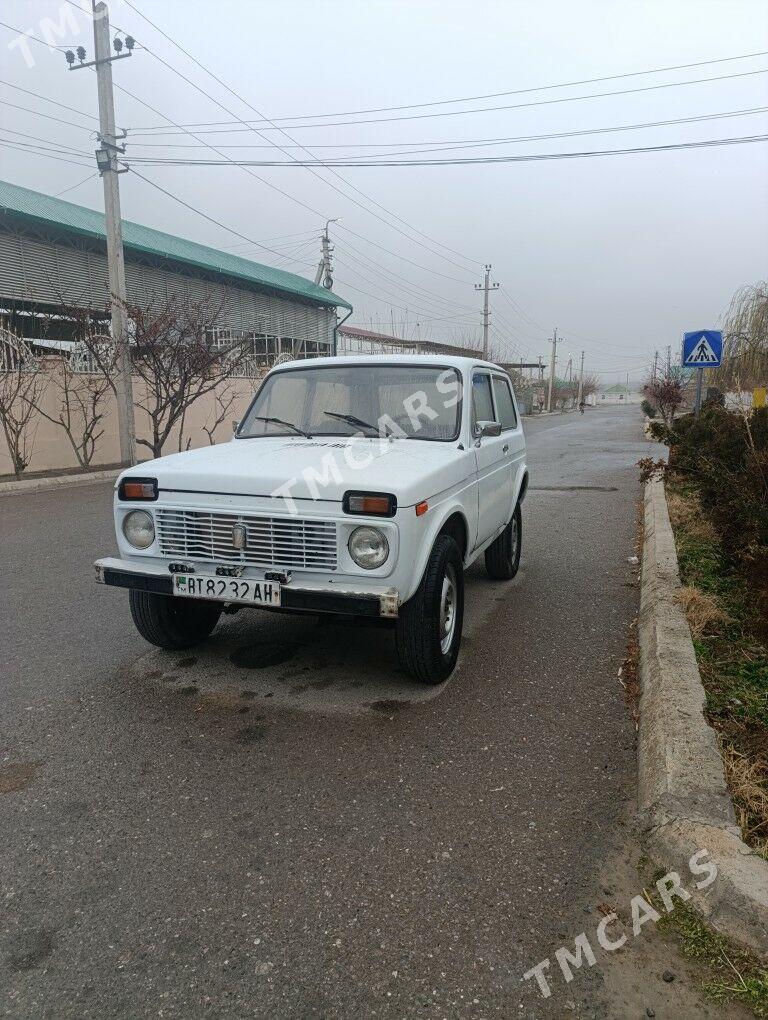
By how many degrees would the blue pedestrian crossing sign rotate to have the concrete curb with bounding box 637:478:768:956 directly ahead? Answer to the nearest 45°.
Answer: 0° — it already faces it

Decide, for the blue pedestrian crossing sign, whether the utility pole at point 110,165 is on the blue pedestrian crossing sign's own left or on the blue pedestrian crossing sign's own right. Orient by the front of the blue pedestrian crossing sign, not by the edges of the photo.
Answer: on the blue pedestrian crossing sign's own right

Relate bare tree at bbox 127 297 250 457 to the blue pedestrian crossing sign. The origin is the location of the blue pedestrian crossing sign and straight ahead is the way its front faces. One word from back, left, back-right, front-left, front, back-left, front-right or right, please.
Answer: right

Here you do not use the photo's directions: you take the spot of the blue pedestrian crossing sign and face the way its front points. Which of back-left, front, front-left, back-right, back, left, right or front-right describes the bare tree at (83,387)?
right

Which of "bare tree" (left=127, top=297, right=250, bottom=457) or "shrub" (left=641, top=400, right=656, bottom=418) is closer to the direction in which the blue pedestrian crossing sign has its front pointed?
the bare tree

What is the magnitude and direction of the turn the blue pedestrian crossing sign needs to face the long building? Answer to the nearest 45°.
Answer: approximately 90° to its right

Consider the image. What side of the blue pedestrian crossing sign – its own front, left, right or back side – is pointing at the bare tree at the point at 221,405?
right

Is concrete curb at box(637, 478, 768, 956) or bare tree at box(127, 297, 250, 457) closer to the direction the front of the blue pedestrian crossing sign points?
the concrete curb

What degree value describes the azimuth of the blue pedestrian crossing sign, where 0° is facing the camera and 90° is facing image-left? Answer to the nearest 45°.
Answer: approximately 0°

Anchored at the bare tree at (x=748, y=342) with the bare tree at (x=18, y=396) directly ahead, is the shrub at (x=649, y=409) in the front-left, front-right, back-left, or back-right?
back-right

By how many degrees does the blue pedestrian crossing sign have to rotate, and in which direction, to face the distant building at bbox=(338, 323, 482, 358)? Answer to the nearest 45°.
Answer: approximately 135° to its right
